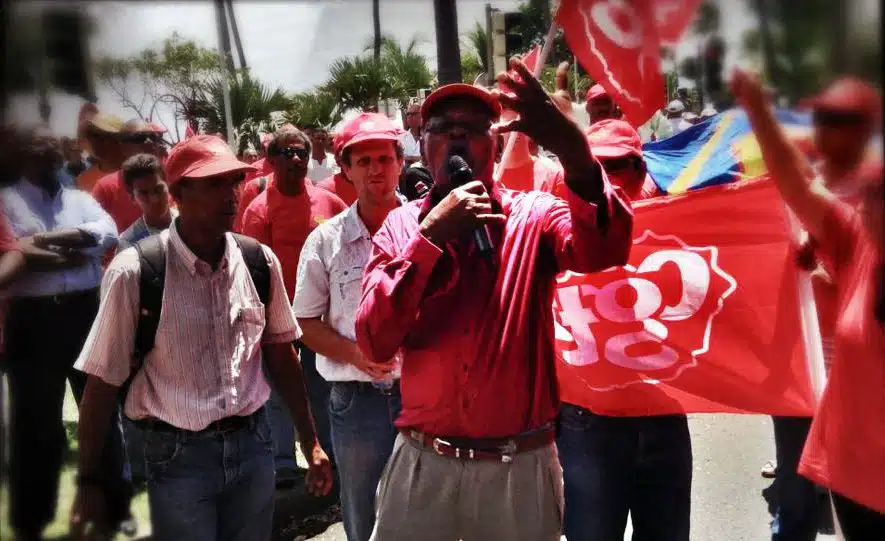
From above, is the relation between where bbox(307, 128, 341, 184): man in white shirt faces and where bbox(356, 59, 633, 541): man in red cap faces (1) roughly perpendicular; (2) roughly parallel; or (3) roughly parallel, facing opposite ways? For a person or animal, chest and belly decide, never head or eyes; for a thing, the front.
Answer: roughly parallel

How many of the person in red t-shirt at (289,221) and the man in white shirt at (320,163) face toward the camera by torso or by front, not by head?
2

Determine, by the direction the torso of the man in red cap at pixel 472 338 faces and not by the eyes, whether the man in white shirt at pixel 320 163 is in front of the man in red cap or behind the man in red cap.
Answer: behind

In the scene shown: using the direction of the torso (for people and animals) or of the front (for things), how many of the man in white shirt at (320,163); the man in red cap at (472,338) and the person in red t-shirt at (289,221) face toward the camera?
3

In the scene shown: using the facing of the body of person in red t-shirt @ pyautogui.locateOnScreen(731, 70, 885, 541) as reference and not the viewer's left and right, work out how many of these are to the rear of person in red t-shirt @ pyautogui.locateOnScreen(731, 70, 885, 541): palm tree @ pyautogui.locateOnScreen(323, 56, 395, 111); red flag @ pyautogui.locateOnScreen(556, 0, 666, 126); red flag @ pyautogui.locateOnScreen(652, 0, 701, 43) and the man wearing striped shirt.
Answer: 0

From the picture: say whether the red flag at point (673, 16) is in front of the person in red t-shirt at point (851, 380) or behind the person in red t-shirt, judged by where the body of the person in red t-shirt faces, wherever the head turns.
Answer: in front

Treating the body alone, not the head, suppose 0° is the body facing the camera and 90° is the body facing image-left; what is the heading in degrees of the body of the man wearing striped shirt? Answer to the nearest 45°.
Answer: approximately 315°

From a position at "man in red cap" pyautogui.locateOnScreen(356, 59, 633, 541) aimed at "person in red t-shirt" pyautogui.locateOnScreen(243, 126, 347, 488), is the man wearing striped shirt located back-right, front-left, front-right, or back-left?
front-left

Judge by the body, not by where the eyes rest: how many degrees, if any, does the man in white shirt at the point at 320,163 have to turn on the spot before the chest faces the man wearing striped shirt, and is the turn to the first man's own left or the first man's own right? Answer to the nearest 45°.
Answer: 0° — they already face them

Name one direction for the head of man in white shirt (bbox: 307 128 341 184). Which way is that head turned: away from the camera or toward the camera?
toward the camera

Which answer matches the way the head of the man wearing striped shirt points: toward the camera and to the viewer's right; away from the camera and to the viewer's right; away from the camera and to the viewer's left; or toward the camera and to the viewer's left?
toward the camera and to the viewer's right

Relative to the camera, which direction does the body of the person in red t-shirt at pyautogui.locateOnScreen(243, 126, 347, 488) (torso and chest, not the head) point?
toward the camera

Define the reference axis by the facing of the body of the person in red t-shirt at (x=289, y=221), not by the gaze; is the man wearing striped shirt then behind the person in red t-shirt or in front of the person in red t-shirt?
in front

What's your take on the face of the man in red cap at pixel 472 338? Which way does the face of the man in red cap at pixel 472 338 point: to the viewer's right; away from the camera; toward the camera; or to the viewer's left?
toward the camera

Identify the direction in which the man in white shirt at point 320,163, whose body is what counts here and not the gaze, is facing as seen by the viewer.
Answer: toward the camera
